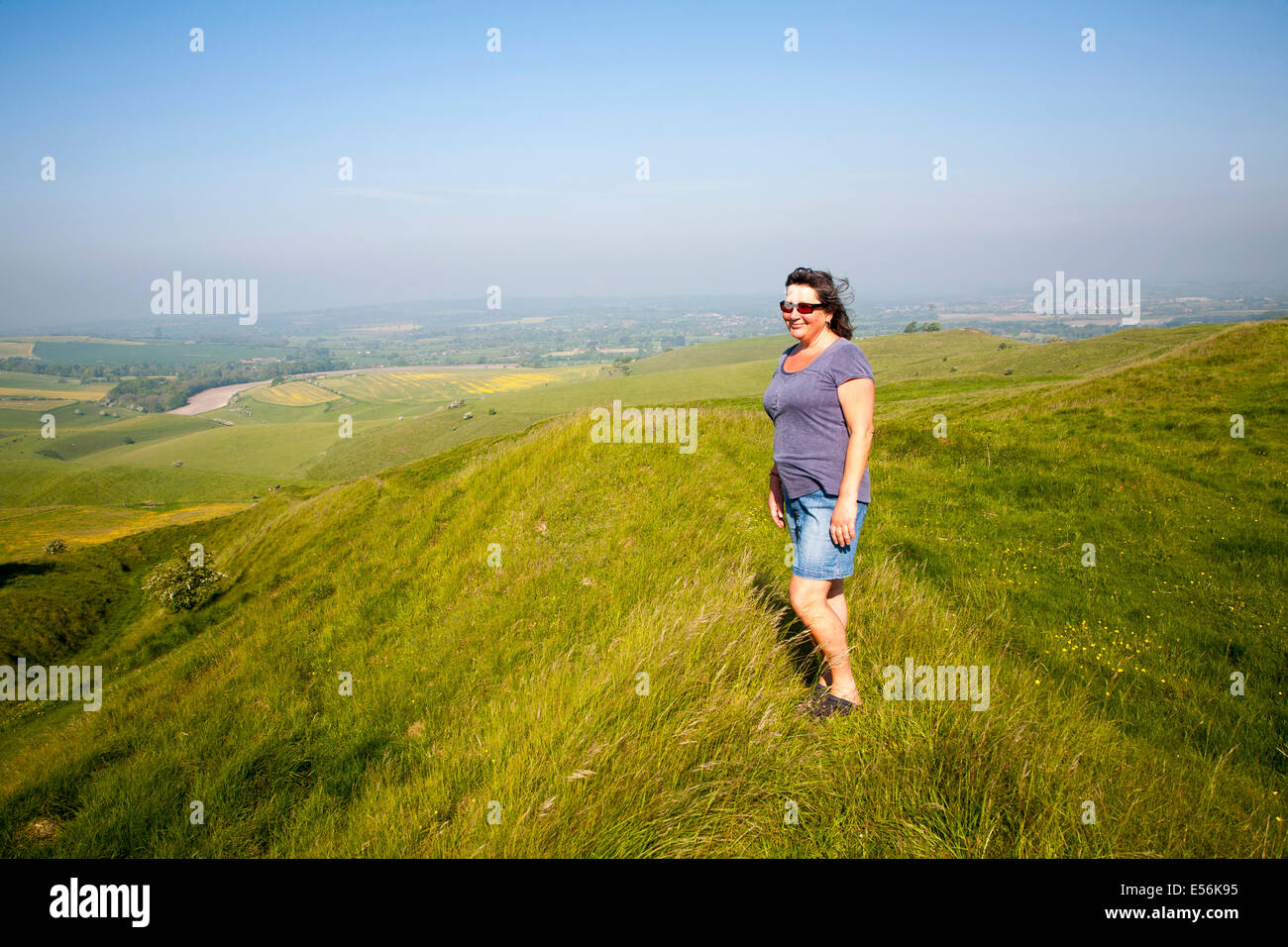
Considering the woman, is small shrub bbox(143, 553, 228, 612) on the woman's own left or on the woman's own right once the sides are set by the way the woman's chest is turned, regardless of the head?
on the woman's own right

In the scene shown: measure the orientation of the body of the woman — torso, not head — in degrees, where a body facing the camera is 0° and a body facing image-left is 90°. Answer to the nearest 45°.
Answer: approximately 45°
